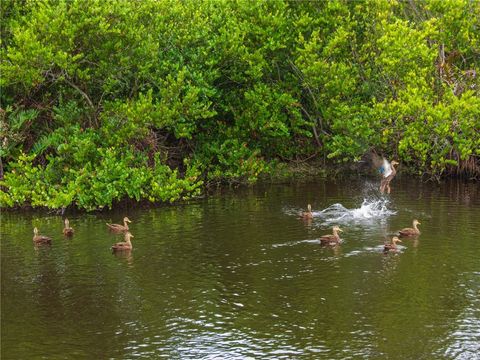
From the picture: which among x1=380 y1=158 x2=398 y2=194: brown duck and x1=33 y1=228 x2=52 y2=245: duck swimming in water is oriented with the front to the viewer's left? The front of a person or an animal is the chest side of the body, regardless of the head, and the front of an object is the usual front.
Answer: the duck swimming in water

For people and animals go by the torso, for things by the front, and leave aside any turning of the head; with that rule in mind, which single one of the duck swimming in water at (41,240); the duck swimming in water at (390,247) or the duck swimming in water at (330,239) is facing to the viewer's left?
the duck swimming in water at (41,240)

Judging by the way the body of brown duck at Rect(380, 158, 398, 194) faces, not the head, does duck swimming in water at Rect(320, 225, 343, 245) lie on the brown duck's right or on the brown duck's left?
on the brown duck's right

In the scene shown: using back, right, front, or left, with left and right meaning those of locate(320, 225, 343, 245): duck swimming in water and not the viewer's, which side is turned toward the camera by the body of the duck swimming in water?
right

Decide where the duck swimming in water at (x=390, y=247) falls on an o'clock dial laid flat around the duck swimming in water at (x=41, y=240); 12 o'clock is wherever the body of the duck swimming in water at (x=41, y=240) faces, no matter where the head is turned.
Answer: the duck swimming in water at (x=390, y=247) is roughly at 7 o'clock from the duck swimming in water at (x=41, y=240).

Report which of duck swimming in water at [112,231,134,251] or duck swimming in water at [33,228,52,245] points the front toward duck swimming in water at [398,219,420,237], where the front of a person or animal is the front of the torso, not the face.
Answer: duck swimming in water at [112,231,134,251]

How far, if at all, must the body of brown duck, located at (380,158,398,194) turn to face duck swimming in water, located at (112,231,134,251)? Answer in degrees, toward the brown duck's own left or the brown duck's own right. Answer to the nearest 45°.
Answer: approximately 135° to the brown duck's own right

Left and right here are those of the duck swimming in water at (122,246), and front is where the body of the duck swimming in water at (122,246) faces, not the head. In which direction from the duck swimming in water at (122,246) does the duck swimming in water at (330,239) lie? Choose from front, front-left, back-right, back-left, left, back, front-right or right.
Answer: front

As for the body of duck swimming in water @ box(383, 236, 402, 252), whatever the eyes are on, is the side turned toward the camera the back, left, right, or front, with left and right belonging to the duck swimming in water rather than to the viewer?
right

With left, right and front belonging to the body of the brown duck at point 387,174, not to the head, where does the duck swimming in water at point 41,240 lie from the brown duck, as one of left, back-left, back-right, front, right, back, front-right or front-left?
back-right

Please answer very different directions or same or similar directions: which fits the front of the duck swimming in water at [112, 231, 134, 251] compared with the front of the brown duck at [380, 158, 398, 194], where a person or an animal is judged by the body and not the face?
same or similar directions

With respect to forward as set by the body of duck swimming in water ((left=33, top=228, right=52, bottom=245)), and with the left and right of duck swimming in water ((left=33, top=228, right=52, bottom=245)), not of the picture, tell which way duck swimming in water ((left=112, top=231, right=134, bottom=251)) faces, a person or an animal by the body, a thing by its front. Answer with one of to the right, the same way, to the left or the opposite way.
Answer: the opposite way

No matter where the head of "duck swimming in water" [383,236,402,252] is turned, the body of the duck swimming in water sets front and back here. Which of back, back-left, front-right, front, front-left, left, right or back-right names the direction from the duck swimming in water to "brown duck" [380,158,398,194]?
left

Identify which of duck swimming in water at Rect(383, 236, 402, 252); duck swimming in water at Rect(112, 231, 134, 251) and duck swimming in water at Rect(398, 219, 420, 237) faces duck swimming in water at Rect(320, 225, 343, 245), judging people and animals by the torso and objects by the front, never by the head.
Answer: duck swimming in water at Rect(112, 231, 134, 251)

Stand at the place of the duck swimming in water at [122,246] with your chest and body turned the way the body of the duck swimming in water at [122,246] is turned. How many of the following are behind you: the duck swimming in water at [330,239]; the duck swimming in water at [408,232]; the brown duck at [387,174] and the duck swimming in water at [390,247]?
0

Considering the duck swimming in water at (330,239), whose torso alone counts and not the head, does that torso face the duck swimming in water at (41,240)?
no

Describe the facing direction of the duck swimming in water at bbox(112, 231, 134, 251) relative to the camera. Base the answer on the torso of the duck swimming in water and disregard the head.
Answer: to the viewer's right

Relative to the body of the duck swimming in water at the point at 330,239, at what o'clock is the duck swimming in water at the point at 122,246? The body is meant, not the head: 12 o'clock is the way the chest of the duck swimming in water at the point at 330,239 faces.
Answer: the duck swimming in water at the point at 122,246 is roughly at 6 o'clock from the duck swimming in water at the point at 330,239.

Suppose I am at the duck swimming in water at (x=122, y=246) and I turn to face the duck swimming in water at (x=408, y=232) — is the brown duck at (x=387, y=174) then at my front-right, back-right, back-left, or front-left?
front-left

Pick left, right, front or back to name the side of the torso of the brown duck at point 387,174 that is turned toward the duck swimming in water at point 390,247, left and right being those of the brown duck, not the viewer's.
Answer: right
